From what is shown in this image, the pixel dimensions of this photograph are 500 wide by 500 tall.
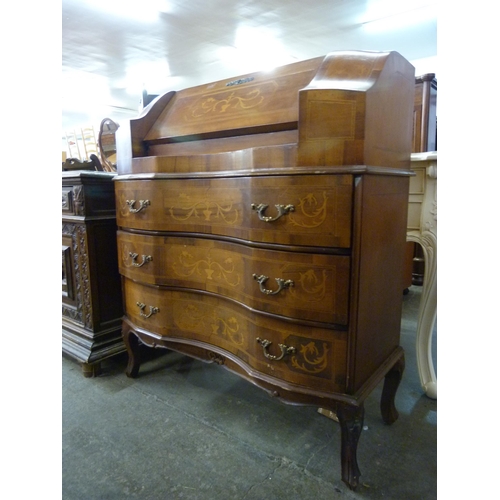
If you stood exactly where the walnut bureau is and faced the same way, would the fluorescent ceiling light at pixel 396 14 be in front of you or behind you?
behind

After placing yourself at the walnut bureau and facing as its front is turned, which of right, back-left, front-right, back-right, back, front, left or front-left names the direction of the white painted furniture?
back

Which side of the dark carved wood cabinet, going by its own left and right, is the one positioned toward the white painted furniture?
left

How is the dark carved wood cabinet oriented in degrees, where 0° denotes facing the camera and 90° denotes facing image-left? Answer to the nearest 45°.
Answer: approximately 45°

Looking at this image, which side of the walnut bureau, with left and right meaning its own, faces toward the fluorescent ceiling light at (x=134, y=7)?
right

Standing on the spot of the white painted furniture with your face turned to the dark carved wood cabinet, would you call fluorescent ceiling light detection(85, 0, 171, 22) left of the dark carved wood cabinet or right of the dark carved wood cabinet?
right

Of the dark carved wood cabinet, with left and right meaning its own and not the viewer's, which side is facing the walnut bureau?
left

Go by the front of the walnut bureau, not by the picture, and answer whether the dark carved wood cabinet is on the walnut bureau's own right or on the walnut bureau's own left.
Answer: on the walnut bureau's own right

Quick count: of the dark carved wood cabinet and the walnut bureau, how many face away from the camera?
0

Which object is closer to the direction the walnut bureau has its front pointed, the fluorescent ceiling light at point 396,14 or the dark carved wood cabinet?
the dark carved wood cabinet

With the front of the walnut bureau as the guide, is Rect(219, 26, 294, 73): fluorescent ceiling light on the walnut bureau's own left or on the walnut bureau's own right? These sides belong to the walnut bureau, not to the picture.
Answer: on the walnut bureau's own right

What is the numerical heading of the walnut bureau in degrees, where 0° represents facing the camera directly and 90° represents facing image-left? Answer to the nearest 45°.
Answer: approximately 45°
